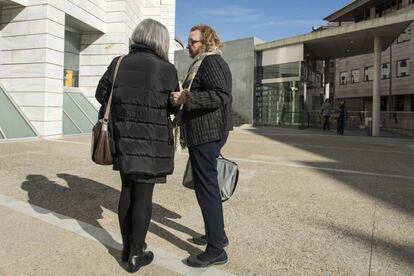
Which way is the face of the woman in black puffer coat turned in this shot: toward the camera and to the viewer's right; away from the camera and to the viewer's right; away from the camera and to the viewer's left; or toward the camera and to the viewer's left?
away from the camera and to the viewer's right

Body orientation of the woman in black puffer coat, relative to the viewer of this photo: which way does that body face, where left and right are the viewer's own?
facing away from the viewer and to the right of the viewer
